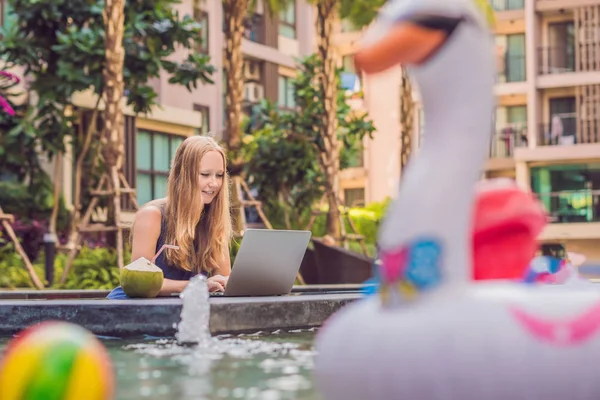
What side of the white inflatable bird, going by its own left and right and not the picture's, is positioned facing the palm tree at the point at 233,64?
right

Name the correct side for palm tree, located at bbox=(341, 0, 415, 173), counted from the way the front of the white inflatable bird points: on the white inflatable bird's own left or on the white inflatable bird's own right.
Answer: on the white inflatable bird's own right

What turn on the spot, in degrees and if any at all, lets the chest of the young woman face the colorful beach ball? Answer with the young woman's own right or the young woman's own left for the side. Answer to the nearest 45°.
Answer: approximately 45° to the young woman's own right

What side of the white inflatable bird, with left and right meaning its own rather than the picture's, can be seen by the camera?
left

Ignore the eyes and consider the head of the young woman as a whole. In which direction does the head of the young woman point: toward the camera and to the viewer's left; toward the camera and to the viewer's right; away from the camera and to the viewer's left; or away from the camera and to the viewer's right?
toward the camera and to the viewer's right

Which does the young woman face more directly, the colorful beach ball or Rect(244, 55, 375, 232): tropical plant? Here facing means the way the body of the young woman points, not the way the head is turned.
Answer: the colorful beach ball

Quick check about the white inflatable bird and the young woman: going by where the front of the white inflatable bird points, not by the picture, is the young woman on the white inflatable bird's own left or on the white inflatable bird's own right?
on the white inflatable bird's own right

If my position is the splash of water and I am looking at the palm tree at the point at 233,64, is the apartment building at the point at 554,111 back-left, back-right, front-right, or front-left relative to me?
front-right

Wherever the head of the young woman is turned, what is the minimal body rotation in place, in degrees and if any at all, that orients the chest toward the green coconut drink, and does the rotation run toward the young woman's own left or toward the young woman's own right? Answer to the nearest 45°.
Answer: approximately 90° to the young woman's own right

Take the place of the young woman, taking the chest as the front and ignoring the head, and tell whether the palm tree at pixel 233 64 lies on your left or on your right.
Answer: on your left

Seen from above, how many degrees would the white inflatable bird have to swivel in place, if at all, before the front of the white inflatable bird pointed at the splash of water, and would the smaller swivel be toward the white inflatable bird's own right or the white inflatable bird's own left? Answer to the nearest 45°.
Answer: approximately 45° to the white inflatable bird's own right

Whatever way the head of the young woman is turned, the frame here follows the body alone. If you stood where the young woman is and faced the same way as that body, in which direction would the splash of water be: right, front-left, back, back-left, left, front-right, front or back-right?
front-right

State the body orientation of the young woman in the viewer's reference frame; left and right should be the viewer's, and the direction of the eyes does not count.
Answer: facing the viewer and to the right of the viewer

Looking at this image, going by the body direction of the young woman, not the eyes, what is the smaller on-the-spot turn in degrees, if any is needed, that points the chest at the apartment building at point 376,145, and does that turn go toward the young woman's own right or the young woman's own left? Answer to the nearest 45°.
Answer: approximately 135° to the young woman's own left
